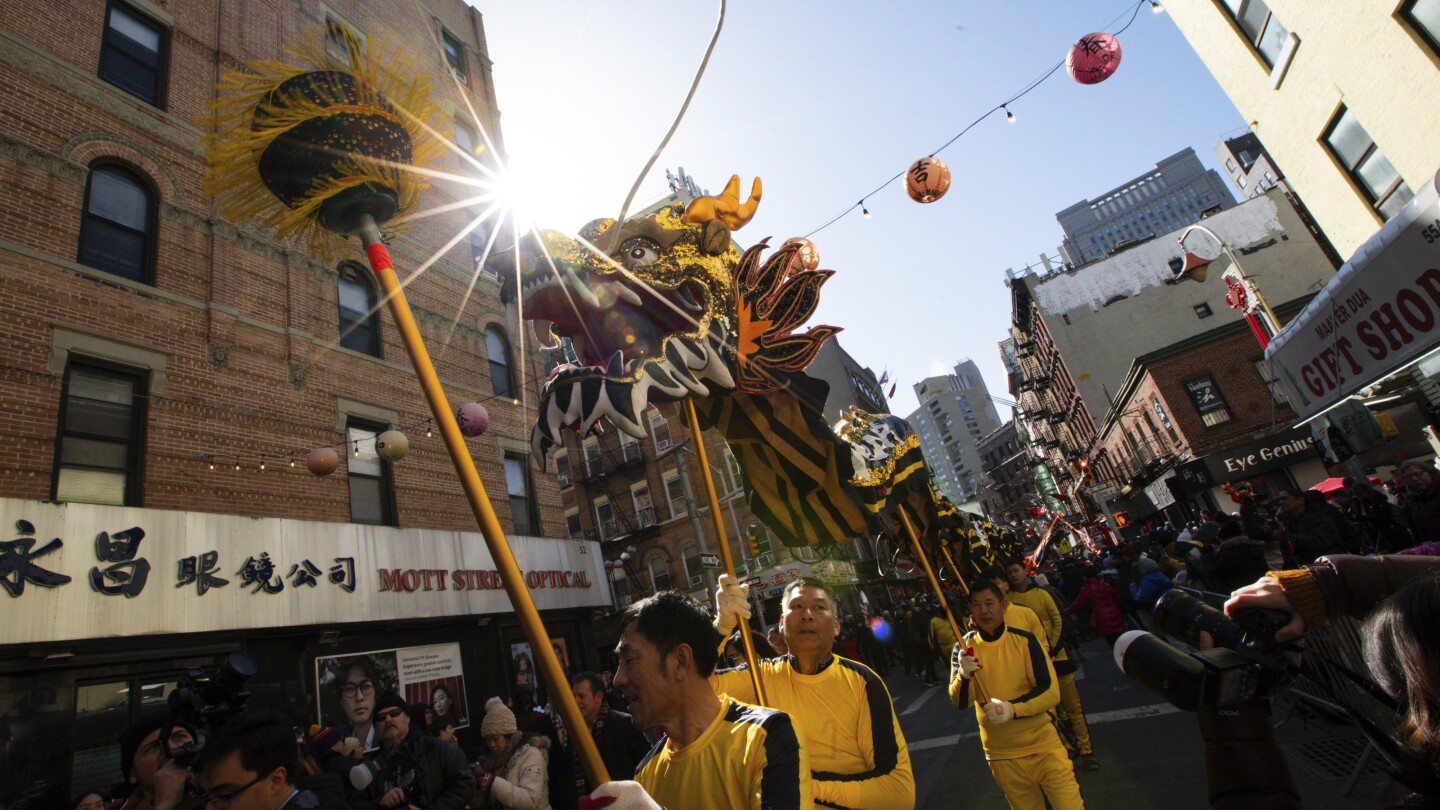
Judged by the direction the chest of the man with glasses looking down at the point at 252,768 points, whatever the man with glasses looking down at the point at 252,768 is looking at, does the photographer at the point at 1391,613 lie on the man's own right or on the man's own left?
on the man's own left

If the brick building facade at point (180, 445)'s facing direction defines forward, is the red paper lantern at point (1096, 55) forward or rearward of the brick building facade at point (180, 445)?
forward

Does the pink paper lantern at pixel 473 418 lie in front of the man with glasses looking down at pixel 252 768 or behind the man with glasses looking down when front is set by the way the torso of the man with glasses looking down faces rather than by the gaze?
behind

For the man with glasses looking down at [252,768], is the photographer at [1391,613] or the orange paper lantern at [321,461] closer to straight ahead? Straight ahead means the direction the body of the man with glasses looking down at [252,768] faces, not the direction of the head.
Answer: the photographer

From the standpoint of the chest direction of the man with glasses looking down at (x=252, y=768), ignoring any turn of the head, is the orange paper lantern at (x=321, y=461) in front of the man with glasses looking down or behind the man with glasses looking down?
behind

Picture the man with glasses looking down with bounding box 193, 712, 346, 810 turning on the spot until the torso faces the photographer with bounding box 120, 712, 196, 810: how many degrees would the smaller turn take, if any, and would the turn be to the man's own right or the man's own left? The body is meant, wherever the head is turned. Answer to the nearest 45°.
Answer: approximately 135° to the man's own right

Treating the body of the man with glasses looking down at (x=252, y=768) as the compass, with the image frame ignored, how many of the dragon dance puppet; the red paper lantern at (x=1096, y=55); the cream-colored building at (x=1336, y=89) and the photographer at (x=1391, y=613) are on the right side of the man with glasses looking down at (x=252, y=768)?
0

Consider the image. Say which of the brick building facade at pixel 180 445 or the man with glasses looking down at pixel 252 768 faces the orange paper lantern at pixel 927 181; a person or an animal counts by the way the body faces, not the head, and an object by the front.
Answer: the brick building facade

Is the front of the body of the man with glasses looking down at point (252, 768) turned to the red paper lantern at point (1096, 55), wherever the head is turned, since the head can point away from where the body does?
no

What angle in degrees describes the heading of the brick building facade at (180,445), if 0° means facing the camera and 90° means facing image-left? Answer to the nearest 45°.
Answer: approximately 315°

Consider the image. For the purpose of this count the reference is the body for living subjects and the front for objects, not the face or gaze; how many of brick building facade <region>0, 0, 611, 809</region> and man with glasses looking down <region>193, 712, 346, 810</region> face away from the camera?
0

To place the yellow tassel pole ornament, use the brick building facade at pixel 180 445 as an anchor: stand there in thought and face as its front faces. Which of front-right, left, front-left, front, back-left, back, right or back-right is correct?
front-right
